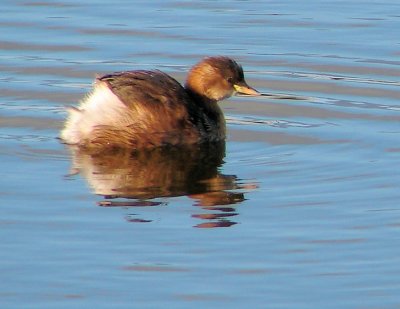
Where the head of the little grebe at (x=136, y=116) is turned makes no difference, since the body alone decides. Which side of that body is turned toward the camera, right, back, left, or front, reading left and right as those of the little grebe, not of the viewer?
right
